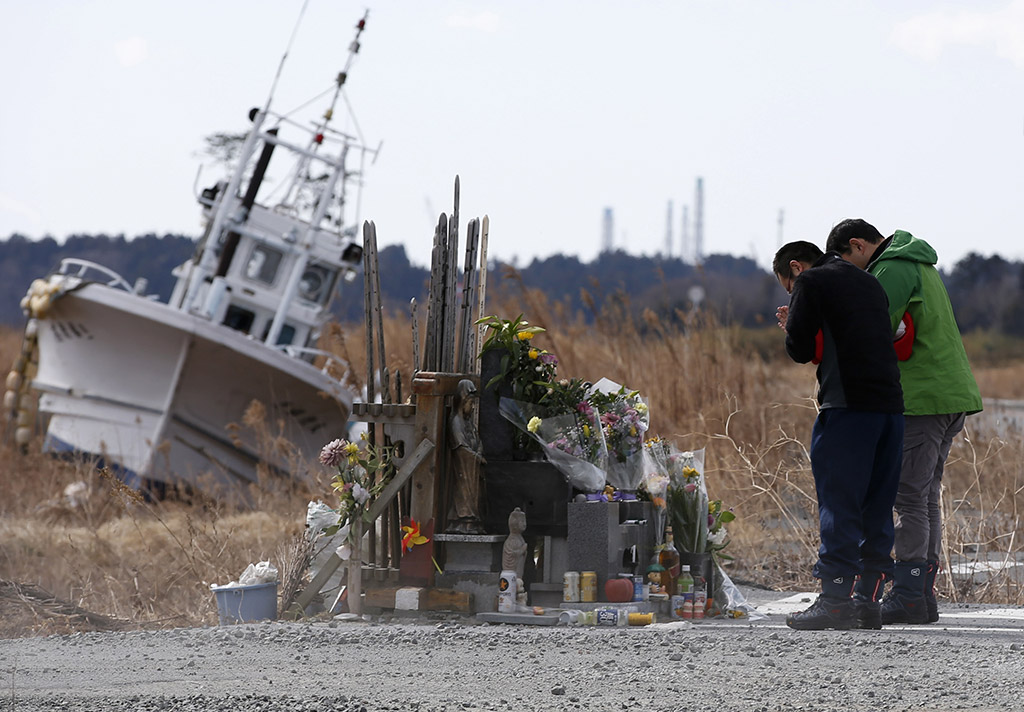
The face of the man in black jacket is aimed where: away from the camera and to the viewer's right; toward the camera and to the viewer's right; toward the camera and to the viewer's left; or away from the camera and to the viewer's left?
away from the camera and to the viewer's left

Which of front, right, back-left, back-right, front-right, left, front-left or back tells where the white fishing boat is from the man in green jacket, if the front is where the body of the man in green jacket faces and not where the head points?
front-right

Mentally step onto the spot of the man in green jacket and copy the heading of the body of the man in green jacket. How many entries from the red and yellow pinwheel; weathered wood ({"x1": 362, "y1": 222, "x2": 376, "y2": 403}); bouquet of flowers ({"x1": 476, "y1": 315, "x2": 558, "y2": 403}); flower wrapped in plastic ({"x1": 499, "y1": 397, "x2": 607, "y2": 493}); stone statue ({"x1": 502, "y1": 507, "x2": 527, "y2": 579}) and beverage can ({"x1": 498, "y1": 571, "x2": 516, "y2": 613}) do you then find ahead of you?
6

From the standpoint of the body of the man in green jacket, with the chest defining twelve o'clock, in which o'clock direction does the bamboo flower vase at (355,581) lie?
The bamboo flower vase is roughly at 12 o'clock from the man in green jacket.

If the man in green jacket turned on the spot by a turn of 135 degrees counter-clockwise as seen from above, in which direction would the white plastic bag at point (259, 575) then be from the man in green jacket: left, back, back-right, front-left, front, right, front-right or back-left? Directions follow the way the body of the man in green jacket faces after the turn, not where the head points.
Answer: back-right

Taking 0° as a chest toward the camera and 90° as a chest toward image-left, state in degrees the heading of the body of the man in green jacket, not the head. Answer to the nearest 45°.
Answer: approximately 90°

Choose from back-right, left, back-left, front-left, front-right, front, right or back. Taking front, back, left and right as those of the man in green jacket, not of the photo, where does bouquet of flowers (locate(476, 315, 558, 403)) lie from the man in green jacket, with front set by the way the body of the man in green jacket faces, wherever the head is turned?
front

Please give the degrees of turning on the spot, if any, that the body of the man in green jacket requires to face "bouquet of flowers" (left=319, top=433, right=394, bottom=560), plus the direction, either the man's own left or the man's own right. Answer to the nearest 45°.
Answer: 0° — they already face it

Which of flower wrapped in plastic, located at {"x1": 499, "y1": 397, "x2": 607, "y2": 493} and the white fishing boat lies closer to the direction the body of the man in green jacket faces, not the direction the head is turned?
the flower wrapped in plastic

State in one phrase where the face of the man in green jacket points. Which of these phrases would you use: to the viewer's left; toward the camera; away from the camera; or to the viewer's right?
to the viewer's left

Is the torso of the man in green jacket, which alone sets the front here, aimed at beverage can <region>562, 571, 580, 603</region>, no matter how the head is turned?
yes

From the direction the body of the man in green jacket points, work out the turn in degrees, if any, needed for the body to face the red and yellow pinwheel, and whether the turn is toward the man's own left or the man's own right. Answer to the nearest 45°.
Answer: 0° — they already face it

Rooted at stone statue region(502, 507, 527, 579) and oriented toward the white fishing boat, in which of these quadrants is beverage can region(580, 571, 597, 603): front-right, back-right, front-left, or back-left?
back-right

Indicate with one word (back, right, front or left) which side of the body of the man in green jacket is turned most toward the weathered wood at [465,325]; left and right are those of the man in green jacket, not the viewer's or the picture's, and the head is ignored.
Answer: front
